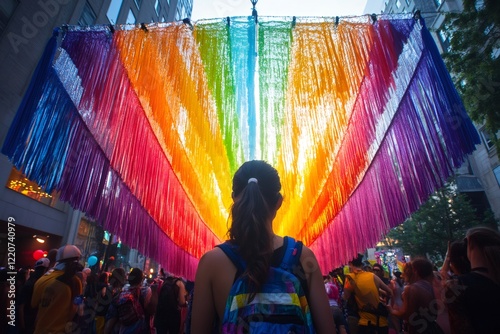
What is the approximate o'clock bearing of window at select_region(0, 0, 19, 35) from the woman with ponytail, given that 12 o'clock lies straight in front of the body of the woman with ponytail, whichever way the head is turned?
The window is roughly at 10 o'clock from the woman with ponytail.

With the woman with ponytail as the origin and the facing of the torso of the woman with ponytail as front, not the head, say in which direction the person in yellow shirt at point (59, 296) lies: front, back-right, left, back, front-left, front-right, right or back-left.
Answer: front-left

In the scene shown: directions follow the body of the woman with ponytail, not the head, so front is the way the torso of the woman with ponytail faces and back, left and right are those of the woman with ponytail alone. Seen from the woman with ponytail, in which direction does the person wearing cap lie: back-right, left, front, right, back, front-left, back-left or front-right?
front-left

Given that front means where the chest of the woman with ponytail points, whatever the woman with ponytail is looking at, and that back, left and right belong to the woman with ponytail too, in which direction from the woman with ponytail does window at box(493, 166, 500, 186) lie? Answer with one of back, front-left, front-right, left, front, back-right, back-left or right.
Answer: front-right

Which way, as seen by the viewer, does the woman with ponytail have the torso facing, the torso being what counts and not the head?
away from the camera

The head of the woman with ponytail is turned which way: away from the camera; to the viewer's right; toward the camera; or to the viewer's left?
away from the camera
